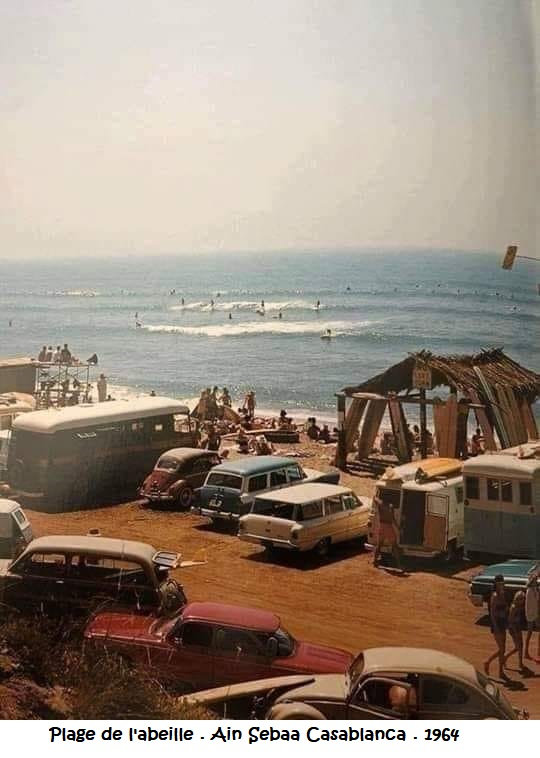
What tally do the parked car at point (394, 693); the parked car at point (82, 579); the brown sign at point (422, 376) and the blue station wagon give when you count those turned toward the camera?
1

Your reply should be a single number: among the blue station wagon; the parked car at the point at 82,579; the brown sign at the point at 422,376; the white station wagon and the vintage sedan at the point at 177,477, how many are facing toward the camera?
1

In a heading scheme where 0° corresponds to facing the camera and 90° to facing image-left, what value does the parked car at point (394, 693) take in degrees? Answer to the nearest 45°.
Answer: approximately 90°

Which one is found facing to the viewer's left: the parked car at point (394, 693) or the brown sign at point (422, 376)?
the parked car

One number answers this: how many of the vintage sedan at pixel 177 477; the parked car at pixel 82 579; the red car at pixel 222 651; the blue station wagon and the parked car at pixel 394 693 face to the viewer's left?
3

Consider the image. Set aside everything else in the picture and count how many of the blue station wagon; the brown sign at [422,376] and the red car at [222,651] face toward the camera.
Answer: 1
